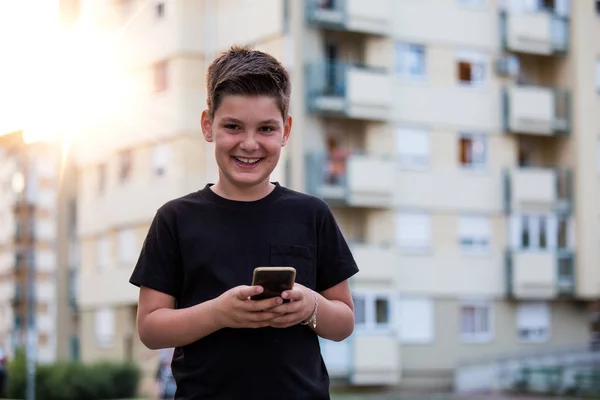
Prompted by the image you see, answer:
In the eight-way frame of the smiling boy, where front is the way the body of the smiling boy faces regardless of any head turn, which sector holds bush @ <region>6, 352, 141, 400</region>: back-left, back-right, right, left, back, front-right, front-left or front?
back

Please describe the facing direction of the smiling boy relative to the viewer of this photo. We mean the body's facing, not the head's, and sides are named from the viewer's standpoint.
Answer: facing the viewer
